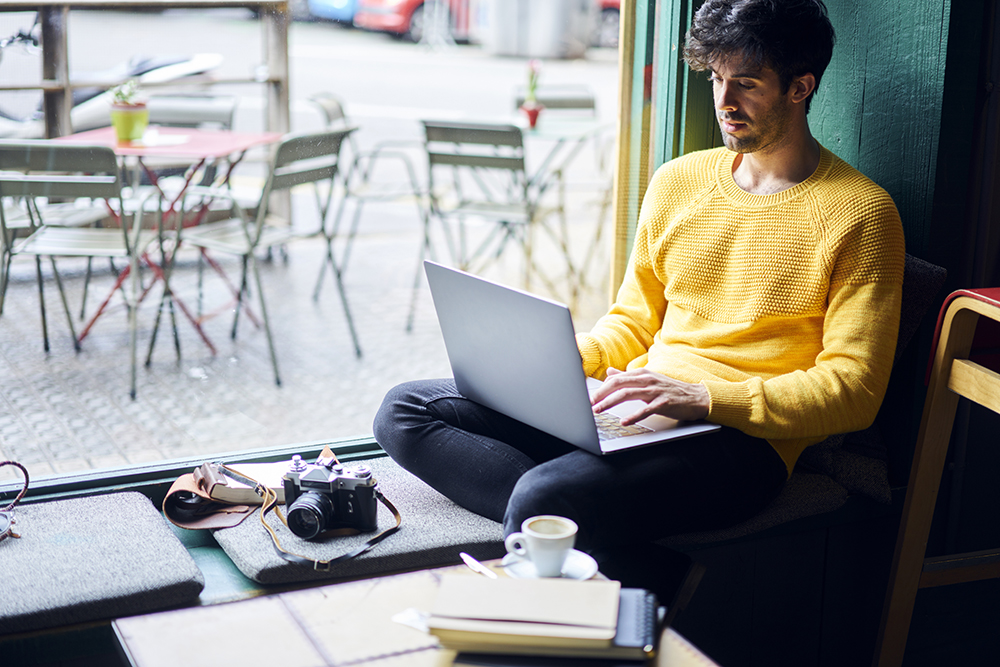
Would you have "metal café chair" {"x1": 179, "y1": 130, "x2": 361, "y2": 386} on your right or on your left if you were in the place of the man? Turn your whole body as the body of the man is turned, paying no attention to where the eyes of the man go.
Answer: on your right

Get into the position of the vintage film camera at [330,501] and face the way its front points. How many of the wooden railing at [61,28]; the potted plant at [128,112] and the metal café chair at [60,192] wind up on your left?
0

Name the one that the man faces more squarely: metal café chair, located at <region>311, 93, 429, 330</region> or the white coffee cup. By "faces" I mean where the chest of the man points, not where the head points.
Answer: the white coffee cup

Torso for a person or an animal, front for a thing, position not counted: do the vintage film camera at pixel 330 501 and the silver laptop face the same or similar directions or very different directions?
very different directions

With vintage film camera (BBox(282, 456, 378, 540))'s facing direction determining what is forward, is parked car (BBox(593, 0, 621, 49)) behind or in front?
behind

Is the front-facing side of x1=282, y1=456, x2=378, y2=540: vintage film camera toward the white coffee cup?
no

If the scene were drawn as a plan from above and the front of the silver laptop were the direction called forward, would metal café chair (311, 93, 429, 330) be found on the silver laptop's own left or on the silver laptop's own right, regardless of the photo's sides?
on the silver laptop's own left

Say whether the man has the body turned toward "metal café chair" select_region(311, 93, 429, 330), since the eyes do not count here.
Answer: no

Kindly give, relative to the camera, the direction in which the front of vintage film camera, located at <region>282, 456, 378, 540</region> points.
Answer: facing the viewer and to the left of the viewer

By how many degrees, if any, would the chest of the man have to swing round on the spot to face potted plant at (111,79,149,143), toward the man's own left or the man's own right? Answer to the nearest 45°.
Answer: approximately 90° to the man's own right

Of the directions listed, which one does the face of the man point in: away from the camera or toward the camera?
toward the camera

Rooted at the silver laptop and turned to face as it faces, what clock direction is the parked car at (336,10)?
The parked car is roughly at 10 o'clock from the silver laptop.

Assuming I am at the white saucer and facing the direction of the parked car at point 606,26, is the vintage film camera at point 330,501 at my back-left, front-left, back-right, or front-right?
front-left

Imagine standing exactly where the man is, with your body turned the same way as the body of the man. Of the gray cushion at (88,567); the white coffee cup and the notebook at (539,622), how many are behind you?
0

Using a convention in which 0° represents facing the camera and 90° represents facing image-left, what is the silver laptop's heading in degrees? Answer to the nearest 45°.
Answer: approximately 225°

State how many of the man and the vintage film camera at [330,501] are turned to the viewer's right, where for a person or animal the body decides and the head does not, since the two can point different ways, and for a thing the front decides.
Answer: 0
